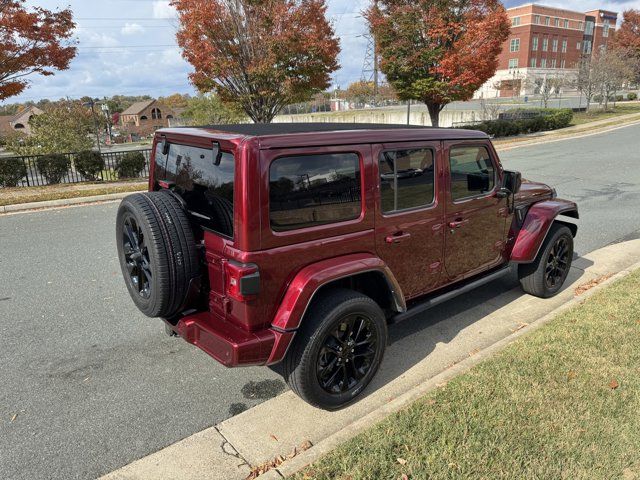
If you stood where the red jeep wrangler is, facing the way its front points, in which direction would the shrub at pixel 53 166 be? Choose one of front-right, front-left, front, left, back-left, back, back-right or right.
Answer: left

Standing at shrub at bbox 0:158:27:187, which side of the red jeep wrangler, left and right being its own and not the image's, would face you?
left

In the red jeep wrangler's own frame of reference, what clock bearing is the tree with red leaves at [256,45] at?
The tree with red leaves is roughly at 10 o'clock from the red jeep wrangler.

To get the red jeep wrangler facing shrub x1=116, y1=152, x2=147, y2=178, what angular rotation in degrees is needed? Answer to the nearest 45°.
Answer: approximately 90° to its left

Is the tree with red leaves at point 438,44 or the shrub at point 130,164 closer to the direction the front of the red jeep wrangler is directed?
the tree with red leaves

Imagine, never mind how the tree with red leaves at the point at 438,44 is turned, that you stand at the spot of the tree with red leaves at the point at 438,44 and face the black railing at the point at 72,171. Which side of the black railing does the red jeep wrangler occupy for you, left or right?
left

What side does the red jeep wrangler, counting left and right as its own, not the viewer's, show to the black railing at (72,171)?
left

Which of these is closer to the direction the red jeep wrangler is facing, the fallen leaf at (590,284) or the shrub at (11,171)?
the fallen leaf

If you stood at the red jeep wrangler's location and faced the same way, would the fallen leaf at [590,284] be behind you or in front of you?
in front

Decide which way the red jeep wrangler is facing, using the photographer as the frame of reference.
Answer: facing away from the viewer and to the right of the viewer

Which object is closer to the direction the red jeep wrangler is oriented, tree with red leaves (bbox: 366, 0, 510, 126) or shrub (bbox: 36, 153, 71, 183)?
the tree with red leaves
